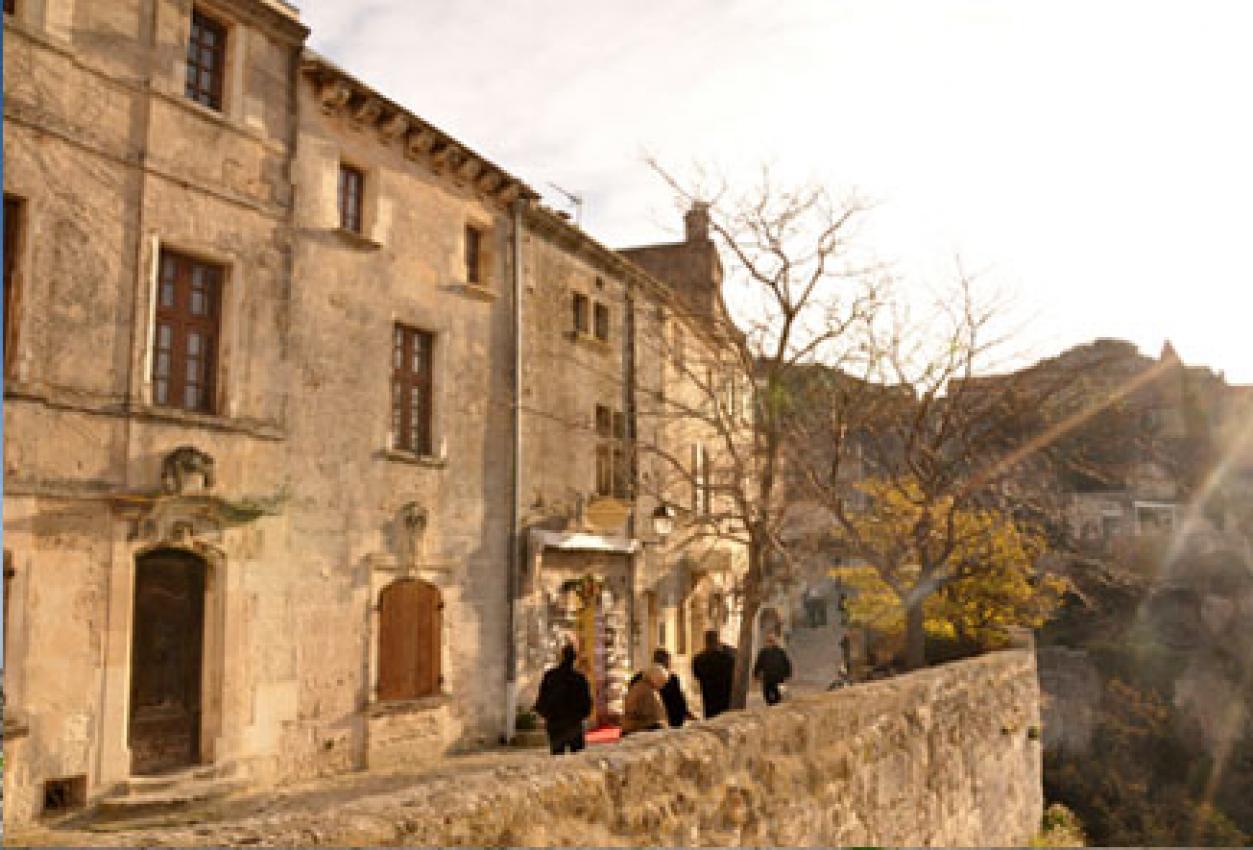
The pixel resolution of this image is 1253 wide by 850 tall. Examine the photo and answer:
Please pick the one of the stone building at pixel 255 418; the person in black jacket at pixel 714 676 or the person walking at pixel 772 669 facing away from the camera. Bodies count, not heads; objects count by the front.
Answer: the person in black jacket

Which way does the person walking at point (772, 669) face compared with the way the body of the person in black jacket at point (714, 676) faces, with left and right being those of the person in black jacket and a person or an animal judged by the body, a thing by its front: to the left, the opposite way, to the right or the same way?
the opposite way

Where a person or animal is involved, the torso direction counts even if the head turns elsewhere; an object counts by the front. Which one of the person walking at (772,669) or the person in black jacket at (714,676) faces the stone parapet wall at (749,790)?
the person walking

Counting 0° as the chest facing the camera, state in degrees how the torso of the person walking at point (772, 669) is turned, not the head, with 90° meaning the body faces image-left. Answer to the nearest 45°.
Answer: approximately 0°

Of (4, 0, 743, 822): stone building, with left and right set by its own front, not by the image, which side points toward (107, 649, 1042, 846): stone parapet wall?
front

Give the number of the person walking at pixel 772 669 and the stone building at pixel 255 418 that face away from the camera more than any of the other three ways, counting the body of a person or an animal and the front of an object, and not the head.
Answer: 0

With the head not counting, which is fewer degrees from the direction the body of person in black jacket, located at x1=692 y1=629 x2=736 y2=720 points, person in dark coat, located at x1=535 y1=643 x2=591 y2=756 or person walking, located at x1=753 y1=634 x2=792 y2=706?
the person walking

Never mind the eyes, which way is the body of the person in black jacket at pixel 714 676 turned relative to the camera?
away from the camera

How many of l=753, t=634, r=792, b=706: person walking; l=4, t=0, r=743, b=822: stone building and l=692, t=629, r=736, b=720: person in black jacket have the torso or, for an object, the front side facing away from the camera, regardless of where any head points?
1

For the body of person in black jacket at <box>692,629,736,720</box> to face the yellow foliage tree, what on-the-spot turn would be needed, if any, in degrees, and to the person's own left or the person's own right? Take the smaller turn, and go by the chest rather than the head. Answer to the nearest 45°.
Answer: approximately 45° to the person's own right

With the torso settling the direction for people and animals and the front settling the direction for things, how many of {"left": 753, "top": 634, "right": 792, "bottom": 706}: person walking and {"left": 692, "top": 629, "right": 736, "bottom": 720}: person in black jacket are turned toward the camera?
1

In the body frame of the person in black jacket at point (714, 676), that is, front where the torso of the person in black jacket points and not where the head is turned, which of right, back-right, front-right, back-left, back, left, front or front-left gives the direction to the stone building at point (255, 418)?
left
